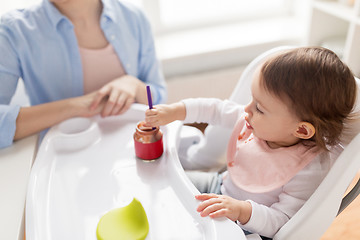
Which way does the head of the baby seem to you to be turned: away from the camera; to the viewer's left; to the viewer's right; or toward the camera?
to the viewer's left

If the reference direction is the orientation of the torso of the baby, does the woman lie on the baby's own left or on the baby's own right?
on the baby's own right

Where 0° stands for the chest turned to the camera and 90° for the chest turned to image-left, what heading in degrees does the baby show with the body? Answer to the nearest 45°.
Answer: approximately 45°
